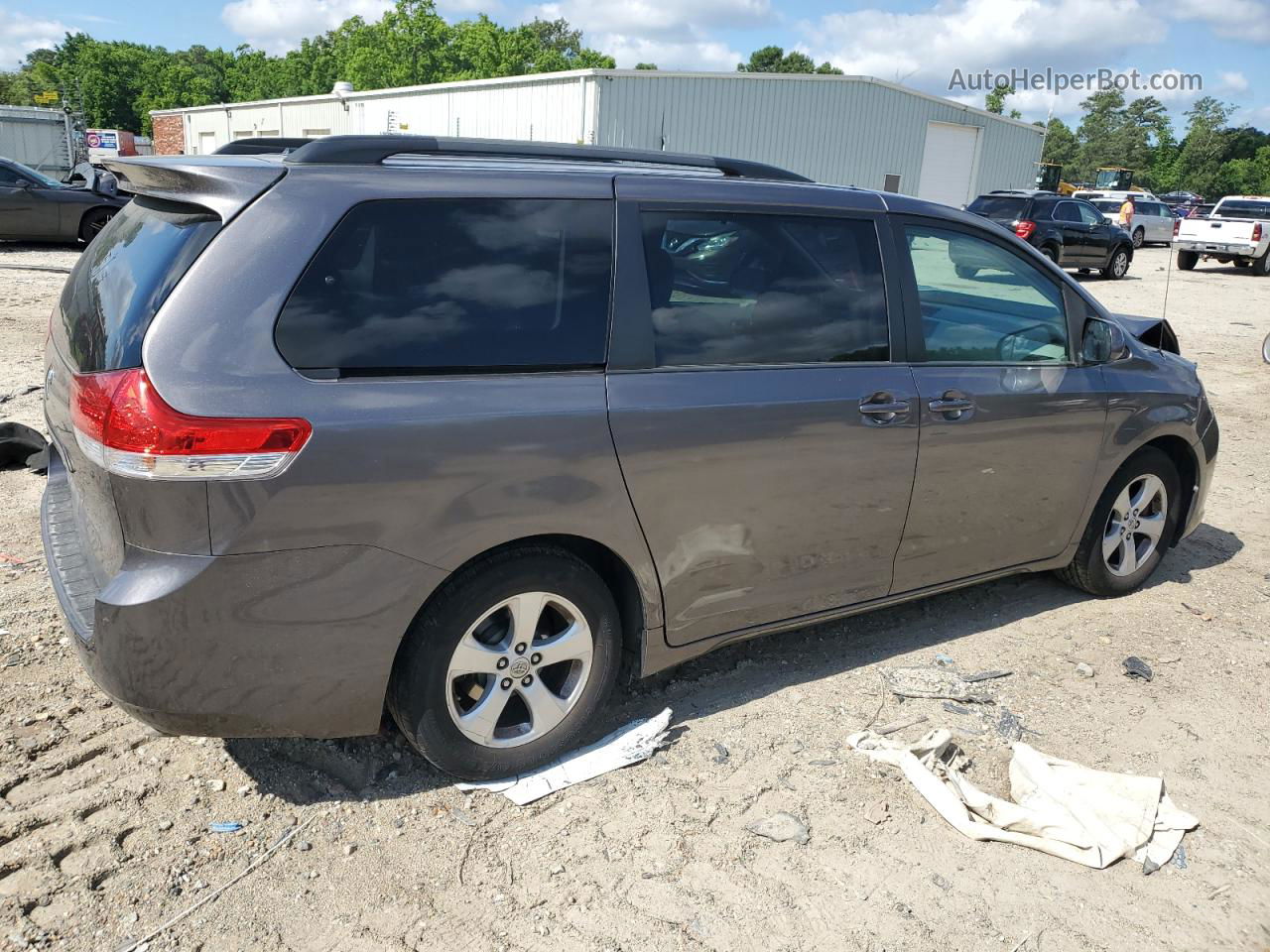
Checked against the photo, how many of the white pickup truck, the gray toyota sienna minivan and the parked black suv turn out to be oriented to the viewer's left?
0

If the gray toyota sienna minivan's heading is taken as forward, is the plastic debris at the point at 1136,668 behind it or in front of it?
in front

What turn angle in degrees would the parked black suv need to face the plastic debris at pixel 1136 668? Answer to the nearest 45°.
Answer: approximately 135° to its right

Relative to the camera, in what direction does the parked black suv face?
facing away from the viewer and to the right of the viewer

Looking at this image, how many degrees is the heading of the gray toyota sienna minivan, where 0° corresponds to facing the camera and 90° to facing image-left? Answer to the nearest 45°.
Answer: approximately 225°

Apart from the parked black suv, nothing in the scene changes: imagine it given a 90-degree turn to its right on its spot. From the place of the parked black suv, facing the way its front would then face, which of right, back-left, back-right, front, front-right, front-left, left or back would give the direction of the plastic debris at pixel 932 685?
front-right

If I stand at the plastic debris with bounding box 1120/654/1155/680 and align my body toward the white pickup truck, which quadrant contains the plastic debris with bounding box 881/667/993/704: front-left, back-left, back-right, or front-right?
back-left

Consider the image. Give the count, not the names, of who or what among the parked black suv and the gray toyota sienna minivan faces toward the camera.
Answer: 0

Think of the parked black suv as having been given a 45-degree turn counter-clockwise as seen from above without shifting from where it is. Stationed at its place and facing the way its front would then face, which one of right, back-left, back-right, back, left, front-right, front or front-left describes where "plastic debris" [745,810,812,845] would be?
back

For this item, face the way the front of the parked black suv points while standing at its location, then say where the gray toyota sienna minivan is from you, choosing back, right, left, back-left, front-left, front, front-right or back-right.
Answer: back-right

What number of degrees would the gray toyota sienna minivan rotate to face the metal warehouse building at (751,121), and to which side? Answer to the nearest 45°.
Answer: approximately 45° to its left
